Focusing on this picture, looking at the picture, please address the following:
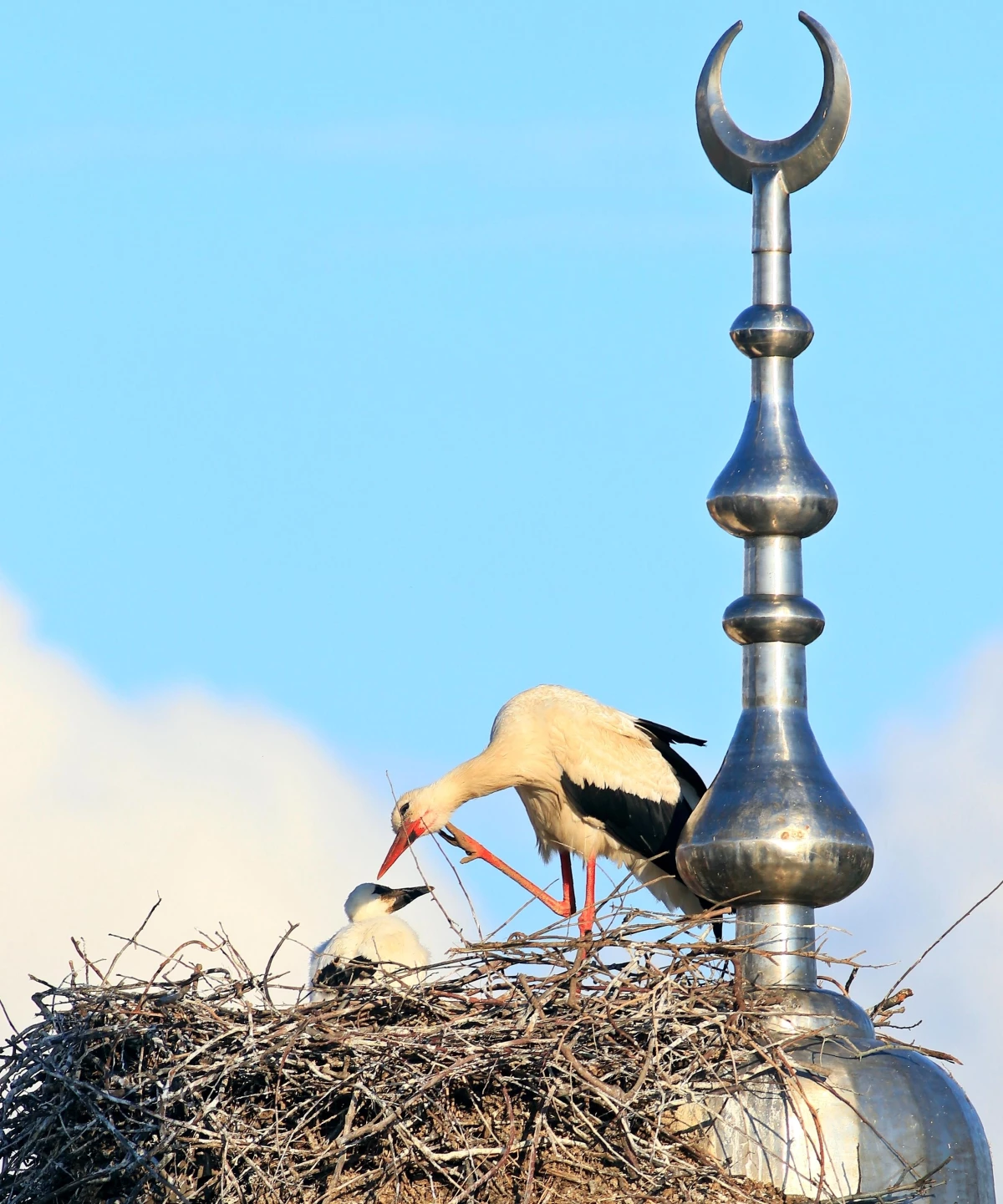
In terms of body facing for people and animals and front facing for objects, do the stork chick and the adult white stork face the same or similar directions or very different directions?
very different directions

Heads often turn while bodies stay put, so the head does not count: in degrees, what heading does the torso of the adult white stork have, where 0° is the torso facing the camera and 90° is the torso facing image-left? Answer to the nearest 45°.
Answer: approximately 90°

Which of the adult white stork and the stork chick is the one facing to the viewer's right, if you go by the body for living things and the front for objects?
the stork chick

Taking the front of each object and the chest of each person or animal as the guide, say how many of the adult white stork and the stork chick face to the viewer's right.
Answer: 1

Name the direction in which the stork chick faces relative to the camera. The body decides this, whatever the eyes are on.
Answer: to the viewer's right
